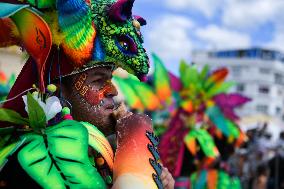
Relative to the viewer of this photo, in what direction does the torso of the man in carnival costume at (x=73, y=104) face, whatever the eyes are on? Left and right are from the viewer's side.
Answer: facing to the right of the viewer

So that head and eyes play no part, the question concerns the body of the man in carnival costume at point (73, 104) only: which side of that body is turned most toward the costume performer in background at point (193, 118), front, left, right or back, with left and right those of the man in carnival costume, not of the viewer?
left
